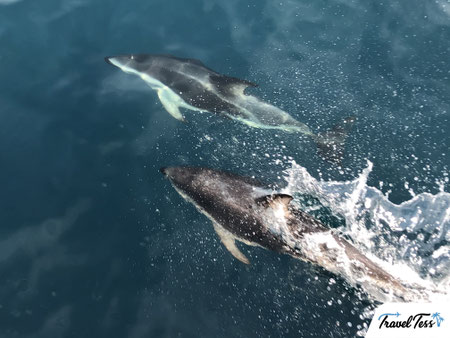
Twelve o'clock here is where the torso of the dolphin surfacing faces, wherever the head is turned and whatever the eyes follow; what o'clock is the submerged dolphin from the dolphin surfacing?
The submerged dolphin is roughly at 12 o'clock from the dolphin surfacing.

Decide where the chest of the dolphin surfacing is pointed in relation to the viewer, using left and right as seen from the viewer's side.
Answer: facing away from the viewer and to the left of the viewer
